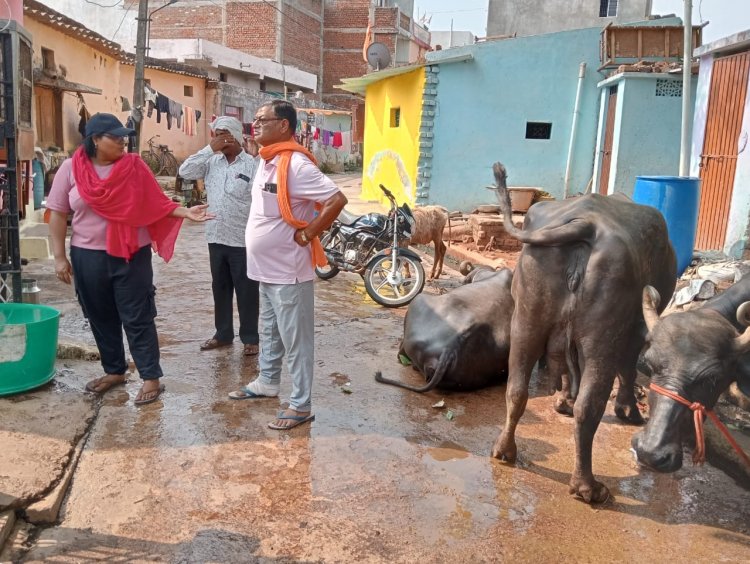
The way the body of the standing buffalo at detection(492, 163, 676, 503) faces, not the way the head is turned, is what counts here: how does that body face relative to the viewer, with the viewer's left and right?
facing away from the viewer and to the right of the viewer

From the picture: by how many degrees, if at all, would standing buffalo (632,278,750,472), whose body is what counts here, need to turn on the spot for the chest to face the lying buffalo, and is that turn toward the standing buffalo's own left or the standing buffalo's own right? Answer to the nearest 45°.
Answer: approximately 90° to the standing buffalo's own right

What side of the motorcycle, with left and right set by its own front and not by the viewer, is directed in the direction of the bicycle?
back

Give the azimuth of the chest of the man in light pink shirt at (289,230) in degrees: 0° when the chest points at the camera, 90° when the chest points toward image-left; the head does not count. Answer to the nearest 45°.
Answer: approximately 45°

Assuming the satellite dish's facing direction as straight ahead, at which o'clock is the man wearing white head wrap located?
The man wearing white head wrap is roughly at 12 o'clock from the satellite dish.

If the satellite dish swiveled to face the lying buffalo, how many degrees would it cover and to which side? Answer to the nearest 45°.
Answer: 0° — it already faces it

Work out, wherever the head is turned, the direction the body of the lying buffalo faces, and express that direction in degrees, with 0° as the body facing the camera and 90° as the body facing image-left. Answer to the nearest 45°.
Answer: approximately 225°
